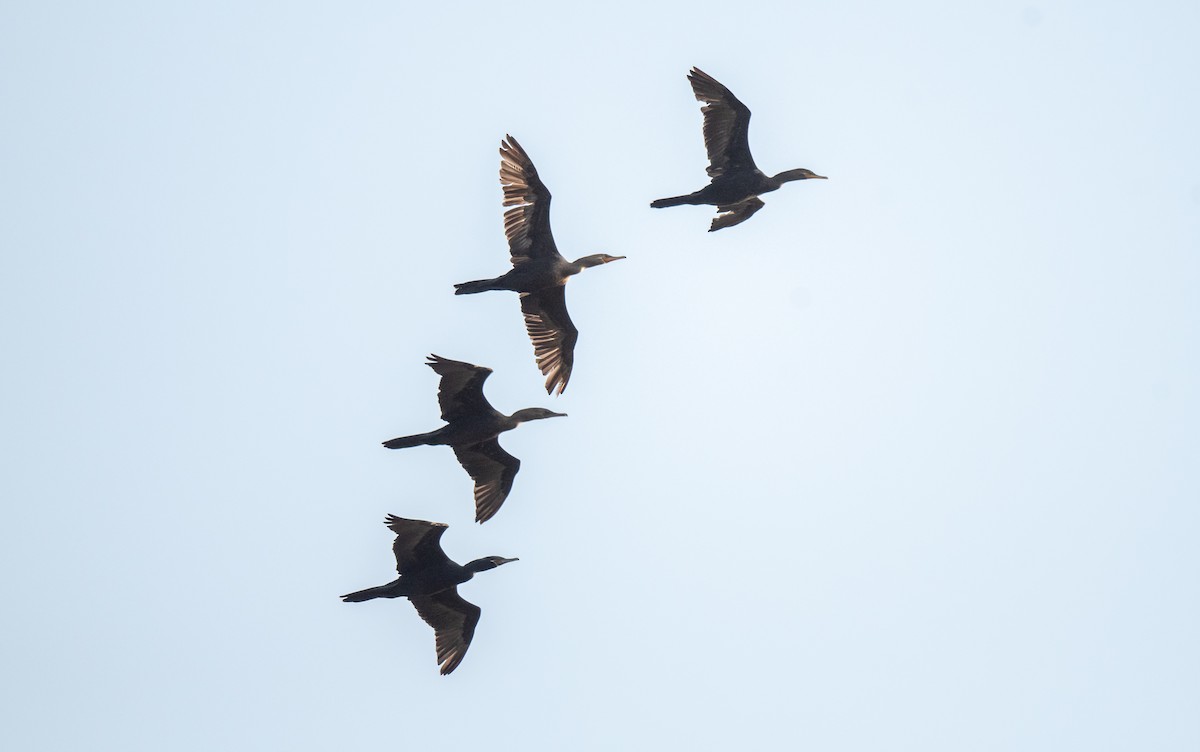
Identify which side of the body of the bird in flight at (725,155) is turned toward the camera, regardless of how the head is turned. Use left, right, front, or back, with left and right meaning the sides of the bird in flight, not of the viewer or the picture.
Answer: right

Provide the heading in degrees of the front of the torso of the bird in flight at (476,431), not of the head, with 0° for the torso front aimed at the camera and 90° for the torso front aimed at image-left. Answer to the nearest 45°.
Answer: approximately 270°

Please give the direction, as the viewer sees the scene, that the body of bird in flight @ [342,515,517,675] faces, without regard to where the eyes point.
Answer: to the viewer's right

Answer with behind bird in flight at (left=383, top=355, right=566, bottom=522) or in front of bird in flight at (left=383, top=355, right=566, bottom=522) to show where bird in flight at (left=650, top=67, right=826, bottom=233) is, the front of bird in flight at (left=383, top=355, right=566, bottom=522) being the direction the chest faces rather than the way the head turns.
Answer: in front

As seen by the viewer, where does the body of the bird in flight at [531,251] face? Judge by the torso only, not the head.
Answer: to the viewer's right

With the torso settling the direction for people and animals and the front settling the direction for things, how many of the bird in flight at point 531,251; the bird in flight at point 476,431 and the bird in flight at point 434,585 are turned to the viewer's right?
3
